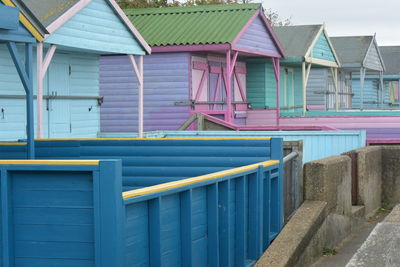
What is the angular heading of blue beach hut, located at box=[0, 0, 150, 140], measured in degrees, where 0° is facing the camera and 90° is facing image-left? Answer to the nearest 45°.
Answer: approximately 315°

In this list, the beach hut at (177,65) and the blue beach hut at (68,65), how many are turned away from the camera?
0

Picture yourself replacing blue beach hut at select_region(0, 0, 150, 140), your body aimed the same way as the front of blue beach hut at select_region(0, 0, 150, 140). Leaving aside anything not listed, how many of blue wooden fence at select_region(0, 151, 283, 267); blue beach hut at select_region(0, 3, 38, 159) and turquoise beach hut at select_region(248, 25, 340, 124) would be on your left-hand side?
1

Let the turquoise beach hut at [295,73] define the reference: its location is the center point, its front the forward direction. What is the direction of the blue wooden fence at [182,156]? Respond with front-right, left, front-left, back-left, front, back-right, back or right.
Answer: front-right

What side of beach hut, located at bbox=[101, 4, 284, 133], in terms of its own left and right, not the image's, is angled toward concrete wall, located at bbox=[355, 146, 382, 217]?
front

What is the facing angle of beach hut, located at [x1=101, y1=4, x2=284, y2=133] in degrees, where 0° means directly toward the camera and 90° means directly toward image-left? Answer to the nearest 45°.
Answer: approximately 315°

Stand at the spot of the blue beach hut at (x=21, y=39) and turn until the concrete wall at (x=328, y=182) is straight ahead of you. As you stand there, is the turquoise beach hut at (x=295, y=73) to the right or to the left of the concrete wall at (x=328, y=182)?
left

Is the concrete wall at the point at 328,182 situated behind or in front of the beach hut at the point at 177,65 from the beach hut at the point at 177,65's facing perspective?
in front

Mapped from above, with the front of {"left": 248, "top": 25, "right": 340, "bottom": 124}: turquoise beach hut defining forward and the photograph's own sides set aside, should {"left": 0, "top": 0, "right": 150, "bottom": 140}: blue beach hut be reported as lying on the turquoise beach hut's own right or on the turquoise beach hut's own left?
on the turquoise beach hut's own right
